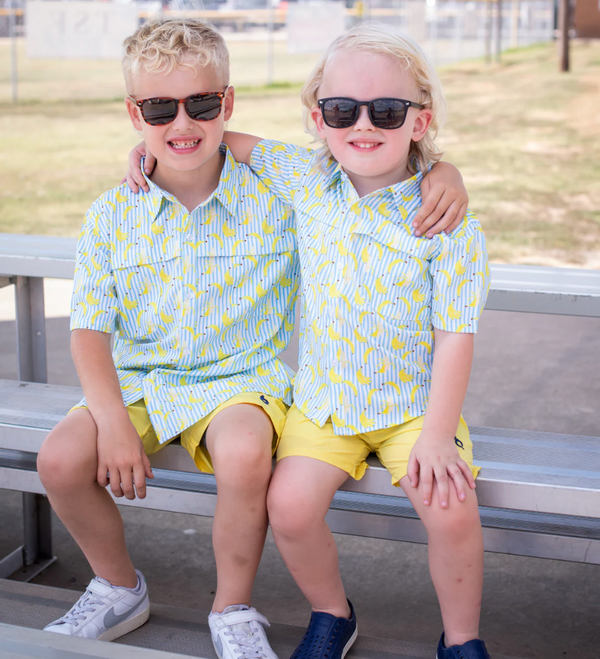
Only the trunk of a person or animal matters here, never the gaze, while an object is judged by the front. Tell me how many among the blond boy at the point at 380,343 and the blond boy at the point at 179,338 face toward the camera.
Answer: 2

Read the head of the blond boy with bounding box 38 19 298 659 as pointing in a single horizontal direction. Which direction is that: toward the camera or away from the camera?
toward the camera

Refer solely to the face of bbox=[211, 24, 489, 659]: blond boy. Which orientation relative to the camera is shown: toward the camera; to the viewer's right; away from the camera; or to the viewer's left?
toward the camera

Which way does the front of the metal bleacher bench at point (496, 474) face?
toward the camera

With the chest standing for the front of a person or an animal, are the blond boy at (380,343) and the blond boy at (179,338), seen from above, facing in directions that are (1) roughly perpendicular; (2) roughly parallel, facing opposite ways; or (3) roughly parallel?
roughly parallel

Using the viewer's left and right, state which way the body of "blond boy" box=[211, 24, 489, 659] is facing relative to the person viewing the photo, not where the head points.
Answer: facing the viewer

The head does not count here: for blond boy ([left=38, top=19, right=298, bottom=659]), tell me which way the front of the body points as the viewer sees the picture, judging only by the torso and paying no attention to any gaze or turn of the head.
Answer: toward the camera
